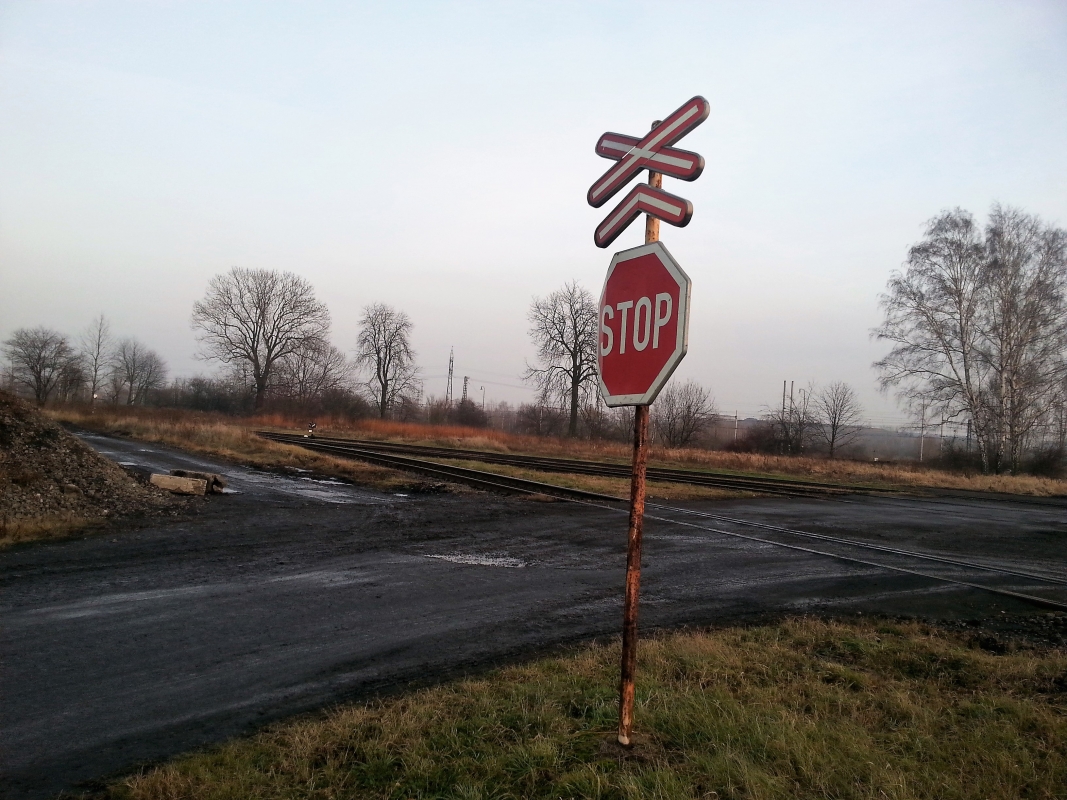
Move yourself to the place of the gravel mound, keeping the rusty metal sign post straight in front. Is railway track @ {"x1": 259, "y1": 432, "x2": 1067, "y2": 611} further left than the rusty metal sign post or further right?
left

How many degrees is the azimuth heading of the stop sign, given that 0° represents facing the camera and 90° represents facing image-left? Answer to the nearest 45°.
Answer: approximately 45°

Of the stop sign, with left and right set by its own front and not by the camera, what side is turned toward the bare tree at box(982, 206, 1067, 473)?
back

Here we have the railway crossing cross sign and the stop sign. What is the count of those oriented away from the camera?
0

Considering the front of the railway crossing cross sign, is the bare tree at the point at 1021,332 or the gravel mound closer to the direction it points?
the gravel mound

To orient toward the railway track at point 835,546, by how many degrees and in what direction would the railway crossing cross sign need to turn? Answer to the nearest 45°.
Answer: approximately 135° to its right

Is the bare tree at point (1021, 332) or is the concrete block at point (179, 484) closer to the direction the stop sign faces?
the concrete block

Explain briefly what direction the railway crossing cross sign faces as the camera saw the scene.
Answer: facing the viewer and to the left of the viewer

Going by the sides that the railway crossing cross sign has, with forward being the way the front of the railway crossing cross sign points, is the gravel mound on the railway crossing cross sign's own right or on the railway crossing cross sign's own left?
on the railway crossing cross sign's own right

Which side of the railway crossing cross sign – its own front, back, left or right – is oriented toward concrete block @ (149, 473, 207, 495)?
right
